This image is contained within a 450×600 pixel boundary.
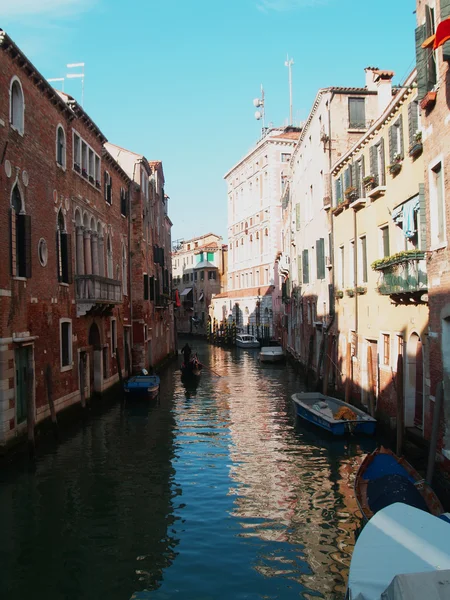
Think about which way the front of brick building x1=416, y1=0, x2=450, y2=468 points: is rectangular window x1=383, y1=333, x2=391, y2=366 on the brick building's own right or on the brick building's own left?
on the brick building's own right

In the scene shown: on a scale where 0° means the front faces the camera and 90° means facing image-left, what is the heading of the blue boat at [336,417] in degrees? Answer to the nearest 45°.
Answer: approximately 135°

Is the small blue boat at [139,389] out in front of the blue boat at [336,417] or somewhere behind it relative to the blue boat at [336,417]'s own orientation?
in front

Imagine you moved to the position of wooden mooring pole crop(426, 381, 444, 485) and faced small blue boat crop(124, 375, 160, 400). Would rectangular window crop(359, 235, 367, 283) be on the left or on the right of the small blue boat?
right

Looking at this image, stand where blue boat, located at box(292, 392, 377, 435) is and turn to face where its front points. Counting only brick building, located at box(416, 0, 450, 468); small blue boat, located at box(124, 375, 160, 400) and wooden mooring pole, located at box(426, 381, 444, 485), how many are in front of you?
1

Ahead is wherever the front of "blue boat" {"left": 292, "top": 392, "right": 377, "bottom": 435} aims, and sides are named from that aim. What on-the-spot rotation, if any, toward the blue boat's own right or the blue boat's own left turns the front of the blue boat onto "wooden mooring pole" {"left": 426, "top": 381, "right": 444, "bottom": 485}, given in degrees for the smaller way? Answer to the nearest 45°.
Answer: approximately 135° to the blue boat's own left

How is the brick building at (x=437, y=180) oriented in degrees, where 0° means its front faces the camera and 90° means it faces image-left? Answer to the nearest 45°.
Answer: approximately 45°

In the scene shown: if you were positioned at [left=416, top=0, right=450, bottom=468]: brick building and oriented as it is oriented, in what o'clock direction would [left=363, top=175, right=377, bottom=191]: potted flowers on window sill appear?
The potted flowers on window sill is roughly at 4 o'clock from the brick building.

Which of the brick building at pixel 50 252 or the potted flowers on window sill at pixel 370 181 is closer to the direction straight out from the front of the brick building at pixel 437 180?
the brick building

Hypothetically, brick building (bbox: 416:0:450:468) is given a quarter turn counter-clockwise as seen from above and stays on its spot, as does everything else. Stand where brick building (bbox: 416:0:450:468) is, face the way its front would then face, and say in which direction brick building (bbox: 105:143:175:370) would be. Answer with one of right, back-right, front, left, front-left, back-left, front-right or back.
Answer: back

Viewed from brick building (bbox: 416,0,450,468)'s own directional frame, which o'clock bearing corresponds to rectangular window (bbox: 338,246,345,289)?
The rectangular window is roughly at 4 o'clock from the brick building.

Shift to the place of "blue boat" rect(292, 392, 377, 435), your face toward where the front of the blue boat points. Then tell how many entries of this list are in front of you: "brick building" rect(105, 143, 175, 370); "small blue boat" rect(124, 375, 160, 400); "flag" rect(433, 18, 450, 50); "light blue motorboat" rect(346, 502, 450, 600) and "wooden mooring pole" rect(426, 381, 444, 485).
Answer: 2

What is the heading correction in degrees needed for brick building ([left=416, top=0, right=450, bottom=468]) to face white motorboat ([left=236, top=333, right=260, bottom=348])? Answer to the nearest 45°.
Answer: approximately 135° to its right

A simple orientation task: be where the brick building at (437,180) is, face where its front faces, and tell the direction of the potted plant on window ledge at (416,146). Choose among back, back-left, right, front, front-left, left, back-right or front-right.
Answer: back-right
